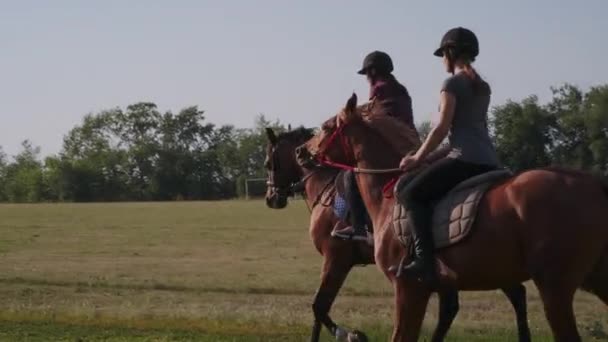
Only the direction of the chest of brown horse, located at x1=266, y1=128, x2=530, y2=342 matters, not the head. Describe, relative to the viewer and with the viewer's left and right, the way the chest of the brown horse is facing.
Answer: facing to the left of the viewer

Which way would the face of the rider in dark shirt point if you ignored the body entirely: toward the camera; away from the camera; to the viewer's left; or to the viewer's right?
to the viewer's left

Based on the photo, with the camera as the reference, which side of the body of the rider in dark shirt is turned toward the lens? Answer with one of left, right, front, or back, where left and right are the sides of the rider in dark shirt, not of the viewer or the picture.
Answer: left

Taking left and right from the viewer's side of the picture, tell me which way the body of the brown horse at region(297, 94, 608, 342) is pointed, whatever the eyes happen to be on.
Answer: facing to the left of the viewer

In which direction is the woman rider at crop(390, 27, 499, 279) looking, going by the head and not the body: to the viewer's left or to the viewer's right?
to the viewer's left

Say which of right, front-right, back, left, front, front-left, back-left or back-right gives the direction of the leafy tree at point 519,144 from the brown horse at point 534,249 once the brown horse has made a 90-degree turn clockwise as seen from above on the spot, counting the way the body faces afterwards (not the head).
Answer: front

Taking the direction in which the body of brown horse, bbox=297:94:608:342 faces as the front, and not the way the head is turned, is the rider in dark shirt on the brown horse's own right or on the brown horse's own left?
on the brown horse's own right

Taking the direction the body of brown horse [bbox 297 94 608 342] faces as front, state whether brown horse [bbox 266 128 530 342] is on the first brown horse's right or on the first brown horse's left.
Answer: on the first brown horse's right

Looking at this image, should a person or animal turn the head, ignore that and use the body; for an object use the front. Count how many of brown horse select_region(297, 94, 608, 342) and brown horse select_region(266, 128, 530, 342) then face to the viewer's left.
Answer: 2

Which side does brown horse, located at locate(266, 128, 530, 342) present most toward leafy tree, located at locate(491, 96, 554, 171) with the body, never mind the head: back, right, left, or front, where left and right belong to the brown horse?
right
